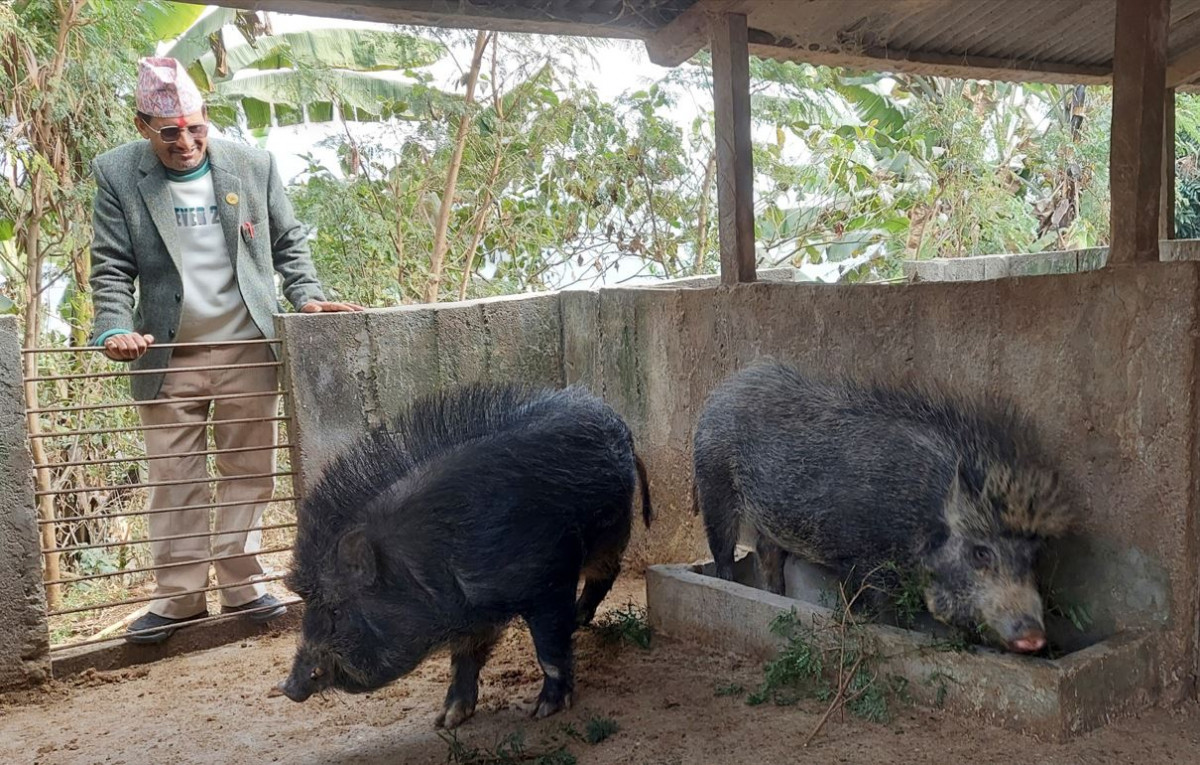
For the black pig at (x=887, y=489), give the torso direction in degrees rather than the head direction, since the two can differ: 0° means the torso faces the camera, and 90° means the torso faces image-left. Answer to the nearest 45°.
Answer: approximately 315°

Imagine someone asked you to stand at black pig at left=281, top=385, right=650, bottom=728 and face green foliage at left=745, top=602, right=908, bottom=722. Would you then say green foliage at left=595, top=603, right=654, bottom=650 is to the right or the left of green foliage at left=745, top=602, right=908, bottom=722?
left

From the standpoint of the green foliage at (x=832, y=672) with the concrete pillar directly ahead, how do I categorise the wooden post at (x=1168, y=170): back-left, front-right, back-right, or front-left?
back-right
